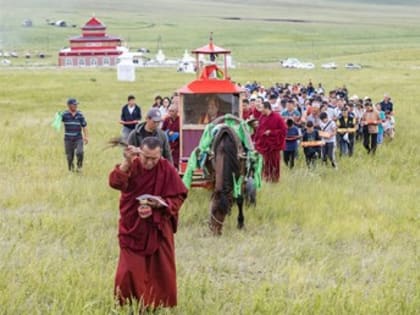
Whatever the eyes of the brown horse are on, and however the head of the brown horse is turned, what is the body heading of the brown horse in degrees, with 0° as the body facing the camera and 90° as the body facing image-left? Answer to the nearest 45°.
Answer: approximately 0°

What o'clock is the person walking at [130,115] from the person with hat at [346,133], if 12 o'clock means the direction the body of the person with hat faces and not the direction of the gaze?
The person walking is roughly at 2 o'clock from the person with hat.

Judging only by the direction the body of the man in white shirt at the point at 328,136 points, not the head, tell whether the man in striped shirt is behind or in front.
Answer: in front

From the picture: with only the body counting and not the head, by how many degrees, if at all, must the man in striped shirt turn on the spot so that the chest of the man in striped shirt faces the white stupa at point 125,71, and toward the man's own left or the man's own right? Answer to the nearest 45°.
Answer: approximately 180°

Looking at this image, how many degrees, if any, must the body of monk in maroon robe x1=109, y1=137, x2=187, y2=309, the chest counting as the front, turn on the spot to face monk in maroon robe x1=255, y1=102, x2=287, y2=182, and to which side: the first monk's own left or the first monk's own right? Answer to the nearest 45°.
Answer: approximately 180°

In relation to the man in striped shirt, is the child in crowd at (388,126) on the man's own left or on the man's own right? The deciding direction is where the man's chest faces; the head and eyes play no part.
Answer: on the man's own left
